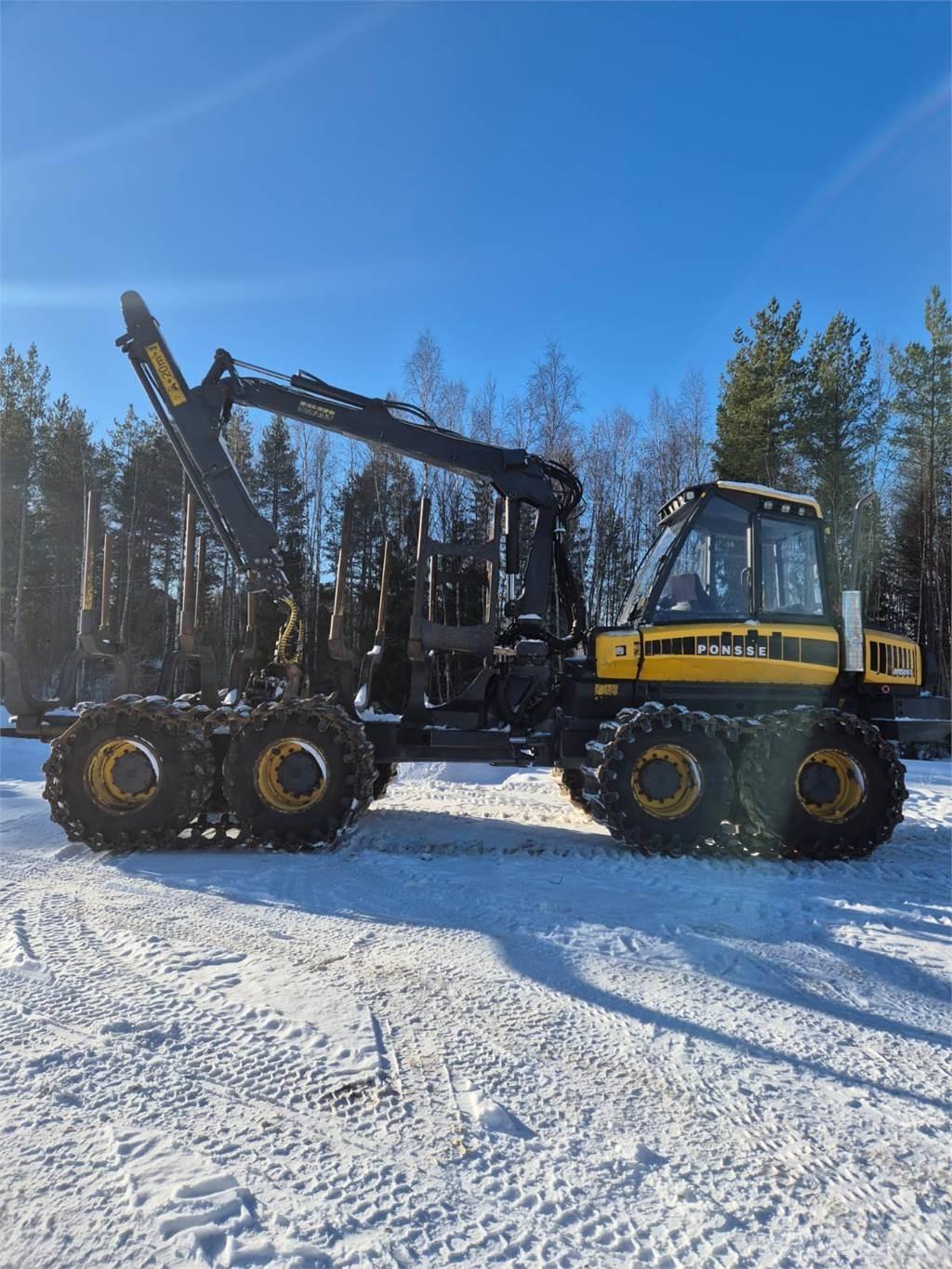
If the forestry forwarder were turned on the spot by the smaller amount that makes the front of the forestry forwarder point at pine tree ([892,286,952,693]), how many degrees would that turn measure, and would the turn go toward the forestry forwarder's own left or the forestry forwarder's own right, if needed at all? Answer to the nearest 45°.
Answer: approximately 45° to the forestry forwarder's own left

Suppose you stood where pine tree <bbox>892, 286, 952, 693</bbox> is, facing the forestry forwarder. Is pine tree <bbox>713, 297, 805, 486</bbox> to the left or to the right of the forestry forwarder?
right

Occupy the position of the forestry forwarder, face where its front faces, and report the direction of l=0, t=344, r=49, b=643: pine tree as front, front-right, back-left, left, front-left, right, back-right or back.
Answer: back-left

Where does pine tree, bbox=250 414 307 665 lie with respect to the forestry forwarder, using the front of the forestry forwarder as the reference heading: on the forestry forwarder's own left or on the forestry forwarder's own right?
on the forestry forwarder's own left

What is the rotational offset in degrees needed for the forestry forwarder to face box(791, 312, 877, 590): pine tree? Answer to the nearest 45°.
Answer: approximately 45° to its left

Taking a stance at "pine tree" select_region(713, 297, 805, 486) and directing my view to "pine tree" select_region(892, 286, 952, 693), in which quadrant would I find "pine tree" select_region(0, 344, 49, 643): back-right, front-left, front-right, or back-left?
back-left

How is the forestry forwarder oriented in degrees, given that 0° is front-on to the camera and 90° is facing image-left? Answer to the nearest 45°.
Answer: approximately 270°

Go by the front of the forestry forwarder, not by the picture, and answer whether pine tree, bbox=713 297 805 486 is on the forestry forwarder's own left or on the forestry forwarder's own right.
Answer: on the forestry forwarder's own left
